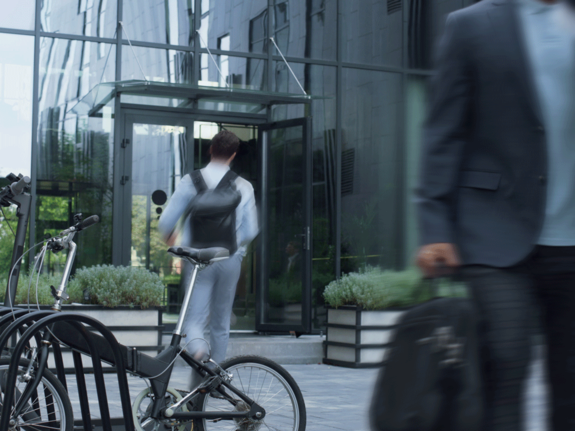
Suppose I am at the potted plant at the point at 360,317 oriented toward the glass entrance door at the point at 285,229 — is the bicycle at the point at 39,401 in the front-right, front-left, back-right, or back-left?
back-left

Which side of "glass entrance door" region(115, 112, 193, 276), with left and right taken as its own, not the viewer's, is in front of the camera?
front

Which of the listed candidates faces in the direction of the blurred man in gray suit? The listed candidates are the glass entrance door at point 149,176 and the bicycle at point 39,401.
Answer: the glass entrance door

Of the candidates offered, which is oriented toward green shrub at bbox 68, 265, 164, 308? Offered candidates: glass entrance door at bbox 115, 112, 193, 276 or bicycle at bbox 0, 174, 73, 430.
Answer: the glass entrance door

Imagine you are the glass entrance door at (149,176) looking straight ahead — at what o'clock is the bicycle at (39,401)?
The bicycle is roughly at 12 o'clock from the glass entrance door.

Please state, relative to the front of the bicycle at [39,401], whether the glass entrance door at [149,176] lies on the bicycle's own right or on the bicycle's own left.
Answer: on the bicycle's own right

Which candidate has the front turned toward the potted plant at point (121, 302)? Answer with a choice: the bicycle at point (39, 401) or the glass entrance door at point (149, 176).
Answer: the glass entrance door

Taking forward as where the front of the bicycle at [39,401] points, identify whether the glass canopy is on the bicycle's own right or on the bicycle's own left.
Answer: on the bicycle's own right

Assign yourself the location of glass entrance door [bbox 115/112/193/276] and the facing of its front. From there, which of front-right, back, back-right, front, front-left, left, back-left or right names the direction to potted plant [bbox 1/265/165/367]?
front

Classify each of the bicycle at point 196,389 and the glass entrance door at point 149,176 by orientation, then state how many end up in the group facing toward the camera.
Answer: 1

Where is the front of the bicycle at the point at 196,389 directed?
to the viewer's left

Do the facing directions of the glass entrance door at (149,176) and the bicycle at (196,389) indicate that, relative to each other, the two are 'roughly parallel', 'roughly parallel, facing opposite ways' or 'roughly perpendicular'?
roughly perpendicular

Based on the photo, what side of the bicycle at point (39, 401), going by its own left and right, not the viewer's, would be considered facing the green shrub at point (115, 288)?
right

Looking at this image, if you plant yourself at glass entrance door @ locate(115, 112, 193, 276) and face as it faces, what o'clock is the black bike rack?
The black bike rack is roughly at 12 o'clock from the glass entrance door.

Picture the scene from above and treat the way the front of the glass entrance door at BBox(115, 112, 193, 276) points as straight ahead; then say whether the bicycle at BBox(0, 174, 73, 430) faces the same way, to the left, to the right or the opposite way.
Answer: to the right

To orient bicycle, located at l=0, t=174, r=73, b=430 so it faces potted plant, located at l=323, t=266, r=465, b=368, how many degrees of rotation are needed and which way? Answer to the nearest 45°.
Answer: approximately 135° to its right

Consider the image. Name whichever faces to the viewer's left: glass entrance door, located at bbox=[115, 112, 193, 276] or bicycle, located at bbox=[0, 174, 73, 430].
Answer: the bicycle

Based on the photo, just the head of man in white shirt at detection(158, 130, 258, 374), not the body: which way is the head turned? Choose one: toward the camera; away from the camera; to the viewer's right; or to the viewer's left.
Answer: away from the camera

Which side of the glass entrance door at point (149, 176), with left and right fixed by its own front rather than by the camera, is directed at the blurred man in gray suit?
front

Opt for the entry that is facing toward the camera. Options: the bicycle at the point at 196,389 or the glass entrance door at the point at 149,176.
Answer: the glass entrance door
